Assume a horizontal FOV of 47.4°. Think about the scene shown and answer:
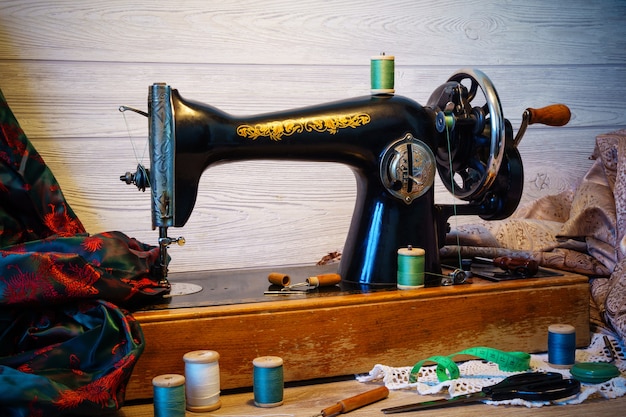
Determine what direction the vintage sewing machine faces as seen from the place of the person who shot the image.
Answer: facing the viewer

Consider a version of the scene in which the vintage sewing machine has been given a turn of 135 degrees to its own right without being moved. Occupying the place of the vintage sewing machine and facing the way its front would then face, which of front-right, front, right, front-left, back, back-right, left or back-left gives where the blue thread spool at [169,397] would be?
left
